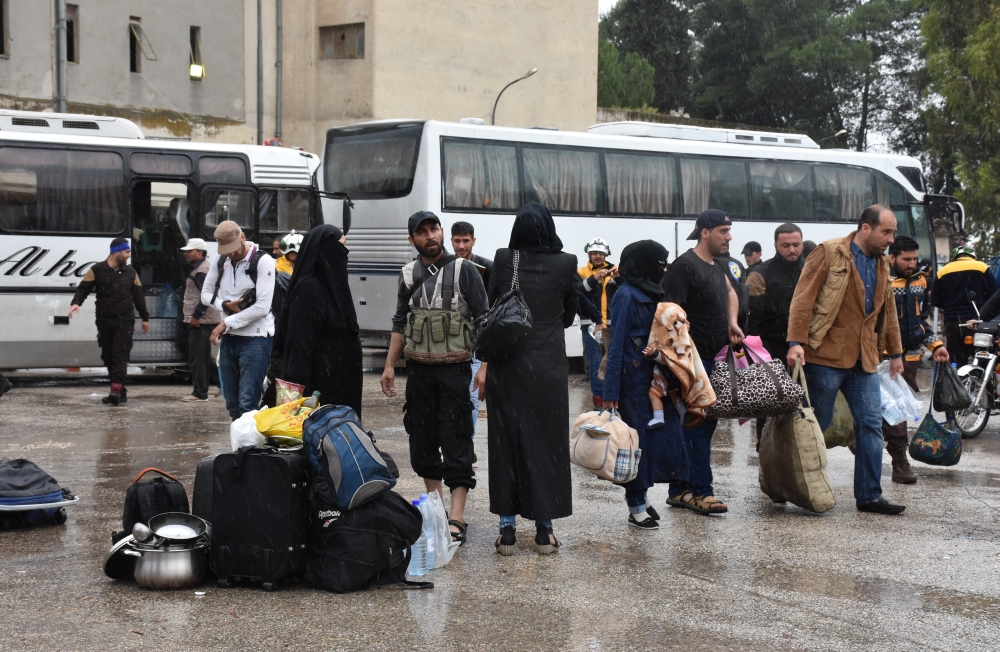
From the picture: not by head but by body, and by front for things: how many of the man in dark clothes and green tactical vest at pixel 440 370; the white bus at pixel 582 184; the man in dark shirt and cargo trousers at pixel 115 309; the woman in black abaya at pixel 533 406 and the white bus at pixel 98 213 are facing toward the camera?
2

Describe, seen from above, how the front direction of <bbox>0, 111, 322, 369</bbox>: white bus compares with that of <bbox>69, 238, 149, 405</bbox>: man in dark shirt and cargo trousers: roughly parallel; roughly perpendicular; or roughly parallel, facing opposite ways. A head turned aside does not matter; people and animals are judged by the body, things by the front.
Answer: roughly perpendicular

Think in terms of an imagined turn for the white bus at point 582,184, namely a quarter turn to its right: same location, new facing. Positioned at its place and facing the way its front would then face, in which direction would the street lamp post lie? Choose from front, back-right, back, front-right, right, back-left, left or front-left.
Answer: back-left

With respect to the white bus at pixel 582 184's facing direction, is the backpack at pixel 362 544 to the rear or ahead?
to the rear

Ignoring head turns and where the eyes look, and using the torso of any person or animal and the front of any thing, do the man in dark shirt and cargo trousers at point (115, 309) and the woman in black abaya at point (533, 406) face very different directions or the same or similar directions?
very different directions

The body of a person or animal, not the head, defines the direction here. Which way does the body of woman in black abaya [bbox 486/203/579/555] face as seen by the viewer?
away from the camera

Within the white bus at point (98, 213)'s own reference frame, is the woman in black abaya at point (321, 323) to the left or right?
on its right

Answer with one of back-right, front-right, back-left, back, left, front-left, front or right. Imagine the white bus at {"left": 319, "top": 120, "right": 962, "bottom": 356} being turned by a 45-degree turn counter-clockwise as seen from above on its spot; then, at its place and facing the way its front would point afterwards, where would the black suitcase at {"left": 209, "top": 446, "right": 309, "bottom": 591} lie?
back

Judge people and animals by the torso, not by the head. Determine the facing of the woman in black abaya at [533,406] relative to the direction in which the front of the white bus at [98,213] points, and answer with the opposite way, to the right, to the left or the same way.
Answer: to the left

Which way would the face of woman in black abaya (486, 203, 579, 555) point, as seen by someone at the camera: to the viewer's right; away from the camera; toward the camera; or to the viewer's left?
away from the camera

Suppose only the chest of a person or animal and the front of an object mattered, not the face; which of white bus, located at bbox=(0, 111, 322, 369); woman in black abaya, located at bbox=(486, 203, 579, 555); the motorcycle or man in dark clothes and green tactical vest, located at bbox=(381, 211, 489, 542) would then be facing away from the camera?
the woman in black abaya

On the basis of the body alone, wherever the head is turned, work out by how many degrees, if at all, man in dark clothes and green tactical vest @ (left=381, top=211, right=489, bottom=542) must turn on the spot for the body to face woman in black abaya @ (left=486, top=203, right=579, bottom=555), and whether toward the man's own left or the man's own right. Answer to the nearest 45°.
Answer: approximately 45° to the man's own left

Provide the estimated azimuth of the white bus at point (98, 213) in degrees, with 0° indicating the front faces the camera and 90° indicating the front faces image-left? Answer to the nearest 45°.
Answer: approximately 270°

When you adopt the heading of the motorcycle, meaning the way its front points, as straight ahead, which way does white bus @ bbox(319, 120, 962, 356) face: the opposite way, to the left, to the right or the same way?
the opposite way

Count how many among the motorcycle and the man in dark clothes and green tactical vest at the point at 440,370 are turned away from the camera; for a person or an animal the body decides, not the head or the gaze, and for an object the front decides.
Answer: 0
